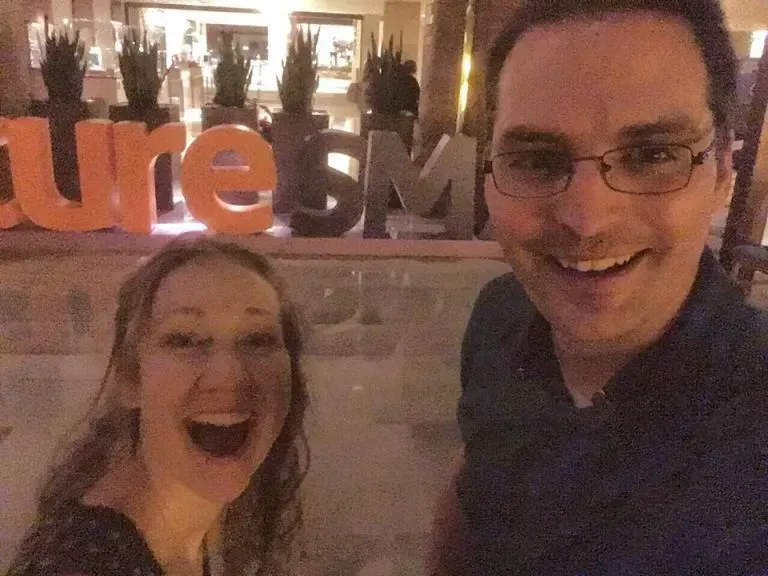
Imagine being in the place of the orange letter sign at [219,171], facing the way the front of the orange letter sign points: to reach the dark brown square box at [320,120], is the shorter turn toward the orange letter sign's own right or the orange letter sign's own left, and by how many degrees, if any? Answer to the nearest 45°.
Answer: approximately 135° to the orange letter sign's own left

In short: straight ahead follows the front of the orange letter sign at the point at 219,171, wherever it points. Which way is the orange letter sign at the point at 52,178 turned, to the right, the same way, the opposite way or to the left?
the same way

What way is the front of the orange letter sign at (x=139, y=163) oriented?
toward the camera

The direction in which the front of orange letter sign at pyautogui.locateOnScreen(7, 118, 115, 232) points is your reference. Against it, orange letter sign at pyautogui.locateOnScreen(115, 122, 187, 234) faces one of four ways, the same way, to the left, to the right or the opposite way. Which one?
the same way

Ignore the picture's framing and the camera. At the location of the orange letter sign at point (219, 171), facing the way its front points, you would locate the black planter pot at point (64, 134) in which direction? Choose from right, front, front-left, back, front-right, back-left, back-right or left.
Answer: back-right

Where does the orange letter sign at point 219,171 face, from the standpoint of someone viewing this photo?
facing the viewer

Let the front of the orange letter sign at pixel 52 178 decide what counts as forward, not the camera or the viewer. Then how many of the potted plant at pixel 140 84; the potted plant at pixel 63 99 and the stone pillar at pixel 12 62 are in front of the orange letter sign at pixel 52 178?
0

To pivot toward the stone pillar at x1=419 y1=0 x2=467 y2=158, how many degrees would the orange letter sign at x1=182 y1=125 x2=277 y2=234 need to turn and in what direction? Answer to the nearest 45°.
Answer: approximately 135° to its left

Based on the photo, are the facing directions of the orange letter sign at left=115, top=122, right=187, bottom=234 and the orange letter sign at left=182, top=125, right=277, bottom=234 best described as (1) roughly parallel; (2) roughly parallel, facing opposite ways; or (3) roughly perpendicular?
roughly parallel

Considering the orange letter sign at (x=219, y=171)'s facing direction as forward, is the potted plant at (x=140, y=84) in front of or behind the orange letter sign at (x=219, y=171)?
behind

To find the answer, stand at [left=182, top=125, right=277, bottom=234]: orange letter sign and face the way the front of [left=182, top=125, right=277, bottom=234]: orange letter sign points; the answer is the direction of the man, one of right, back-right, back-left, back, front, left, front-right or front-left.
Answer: front

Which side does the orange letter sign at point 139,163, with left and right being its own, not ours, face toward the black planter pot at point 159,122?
back

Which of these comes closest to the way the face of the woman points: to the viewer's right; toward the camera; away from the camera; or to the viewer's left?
toward the camera

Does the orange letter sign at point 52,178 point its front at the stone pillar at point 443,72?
no
